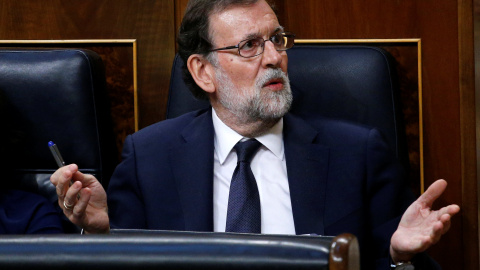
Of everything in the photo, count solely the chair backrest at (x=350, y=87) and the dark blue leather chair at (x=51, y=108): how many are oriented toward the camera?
2

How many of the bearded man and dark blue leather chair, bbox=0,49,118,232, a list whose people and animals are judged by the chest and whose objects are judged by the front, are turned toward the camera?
2

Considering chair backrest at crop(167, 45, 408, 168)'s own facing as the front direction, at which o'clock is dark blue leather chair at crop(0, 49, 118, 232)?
The dark blue leather chair is roughly at 3 o'clock from the chair backrest.

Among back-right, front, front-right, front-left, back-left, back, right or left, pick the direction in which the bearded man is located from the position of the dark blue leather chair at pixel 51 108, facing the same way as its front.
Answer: front-left

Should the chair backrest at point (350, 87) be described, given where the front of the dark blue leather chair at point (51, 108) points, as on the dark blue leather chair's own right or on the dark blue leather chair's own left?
on the dark blue leather chair's own left
